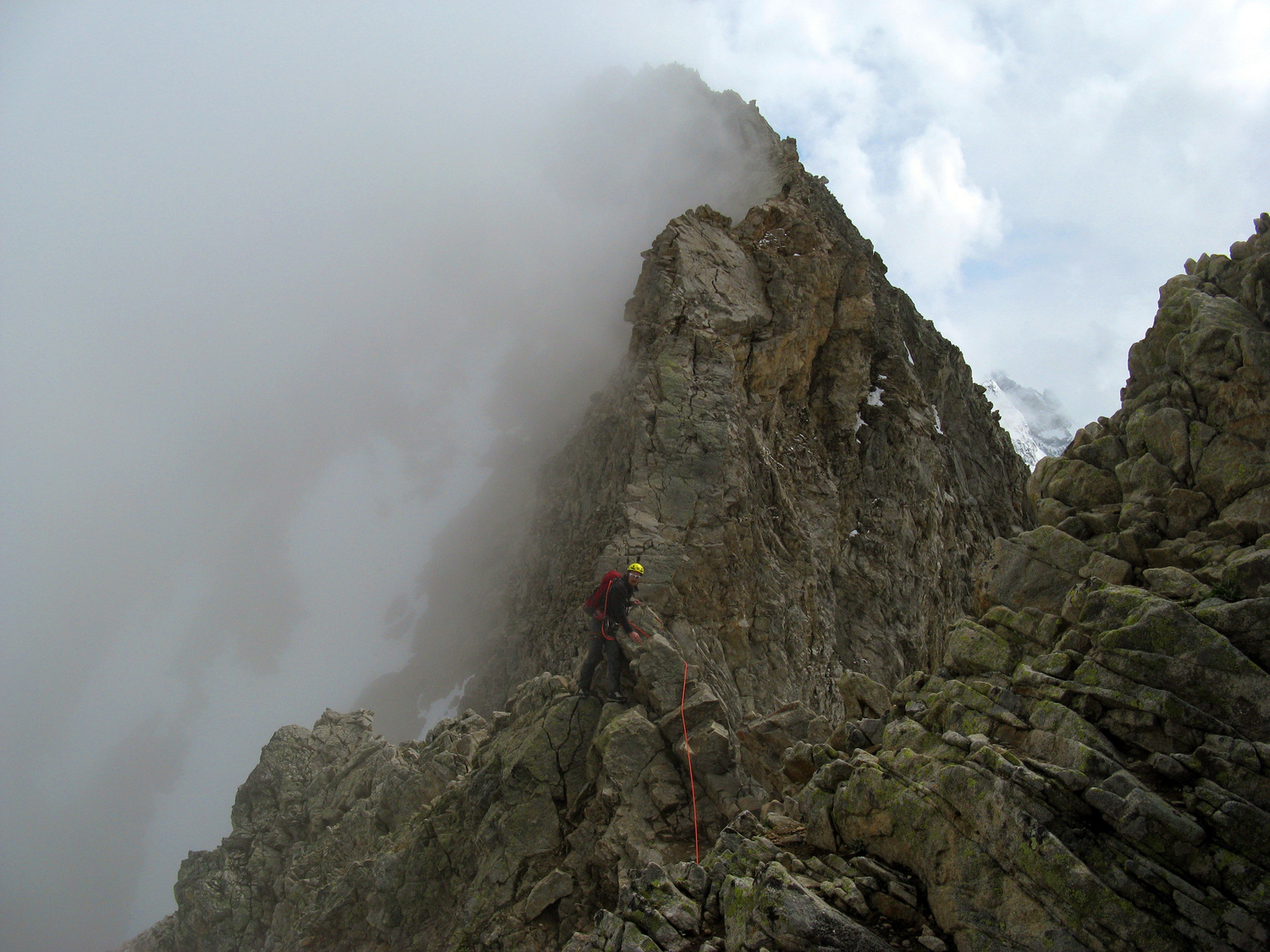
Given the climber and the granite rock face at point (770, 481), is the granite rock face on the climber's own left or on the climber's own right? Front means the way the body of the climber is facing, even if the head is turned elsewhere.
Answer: on the climber's own left

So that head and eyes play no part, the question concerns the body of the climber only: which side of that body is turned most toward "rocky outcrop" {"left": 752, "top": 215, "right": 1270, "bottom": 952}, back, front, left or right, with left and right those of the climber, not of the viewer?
front

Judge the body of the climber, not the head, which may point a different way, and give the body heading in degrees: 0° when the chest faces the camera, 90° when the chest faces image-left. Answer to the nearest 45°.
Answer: approximately 315°
